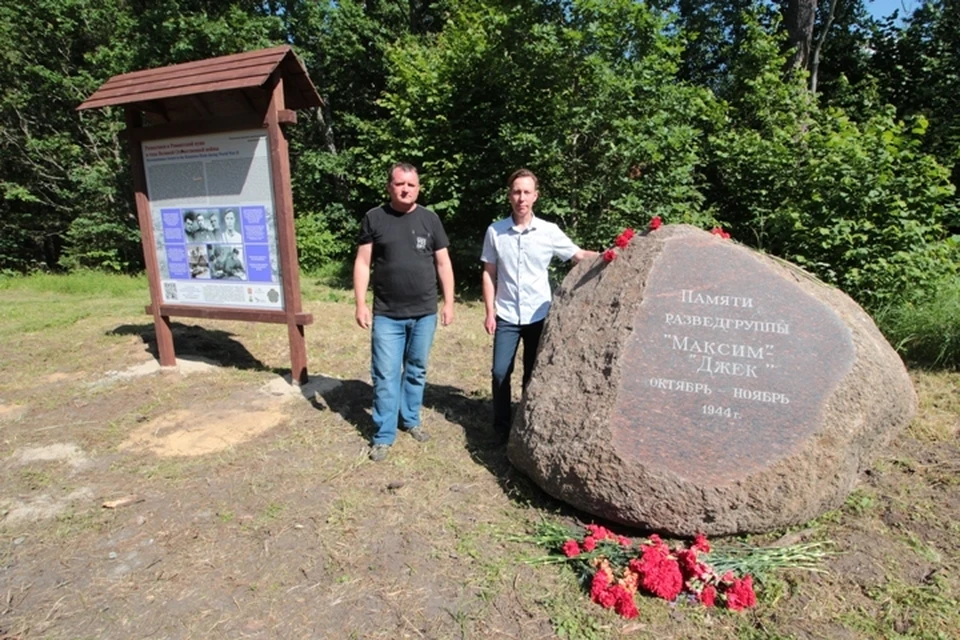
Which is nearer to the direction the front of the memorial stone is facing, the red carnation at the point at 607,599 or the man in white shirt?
the red carnation

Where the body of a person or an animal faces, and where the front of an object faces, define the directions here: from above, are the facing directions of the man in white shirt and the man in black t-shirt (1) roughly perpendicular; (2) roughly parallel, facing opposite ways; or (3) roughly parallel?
roughly parallel

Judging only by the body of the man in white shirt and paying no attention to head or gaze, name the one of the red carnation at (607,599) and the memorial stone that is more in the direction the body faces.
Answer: the red carnation

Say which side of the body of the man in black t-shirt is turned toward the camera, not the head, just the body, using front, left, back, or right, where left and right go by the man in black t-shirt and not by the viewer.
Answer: front

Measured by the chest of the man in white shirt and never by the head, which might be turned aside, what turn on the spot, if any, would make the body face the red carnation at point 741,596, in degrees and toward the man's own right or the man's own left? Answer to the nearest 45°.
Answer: approximately 45° to the man's own left

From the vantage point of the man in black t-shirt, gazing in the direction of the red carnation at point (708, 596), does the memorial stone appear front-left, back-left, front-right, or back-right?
front-left

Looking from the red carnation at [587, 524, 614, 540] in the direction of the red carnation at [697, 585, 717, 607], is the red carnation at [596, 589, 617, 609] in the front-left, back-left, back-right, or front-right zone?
front-right

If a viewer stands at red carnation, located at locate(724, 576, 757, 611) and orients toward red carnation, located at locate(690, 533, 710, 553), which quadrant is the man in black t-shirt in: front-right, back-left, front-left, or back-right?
front-left

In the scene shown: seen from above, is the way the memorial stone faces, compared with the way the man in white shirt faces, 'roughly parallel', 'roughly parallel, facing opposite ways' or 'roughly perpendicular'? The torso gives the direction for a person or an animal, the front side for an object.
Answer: roughly parallel

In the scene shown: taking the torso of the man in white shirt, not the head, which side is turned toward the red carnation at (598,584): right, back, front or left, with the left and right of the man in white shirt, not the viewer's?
front

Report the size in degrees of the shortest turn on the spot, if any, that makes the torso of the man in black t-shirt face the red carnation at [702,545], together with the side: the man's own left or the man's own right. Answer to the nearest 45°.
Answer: approximately 45° to the man's own left

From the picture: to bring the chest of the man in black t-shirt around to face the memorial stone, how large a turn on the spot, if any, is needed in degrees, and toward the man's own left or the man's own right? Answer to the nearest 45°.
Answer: approximately 45° to the man's own left

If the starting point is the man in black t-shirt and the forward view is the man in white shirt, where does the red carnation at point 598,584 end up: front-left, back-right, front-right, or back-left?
front-right

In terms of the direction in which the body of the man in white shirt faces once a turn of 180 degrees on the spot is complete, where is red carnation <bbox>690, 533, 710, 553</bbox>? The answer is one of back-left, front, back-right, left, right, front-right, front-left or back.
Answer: back-right

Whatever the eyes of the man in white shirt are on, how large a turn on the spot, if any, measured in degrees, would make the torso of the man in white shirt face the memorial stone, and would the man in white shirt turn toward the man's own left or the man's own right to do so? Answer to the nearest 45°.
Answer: approximately 45° to the man's own left
